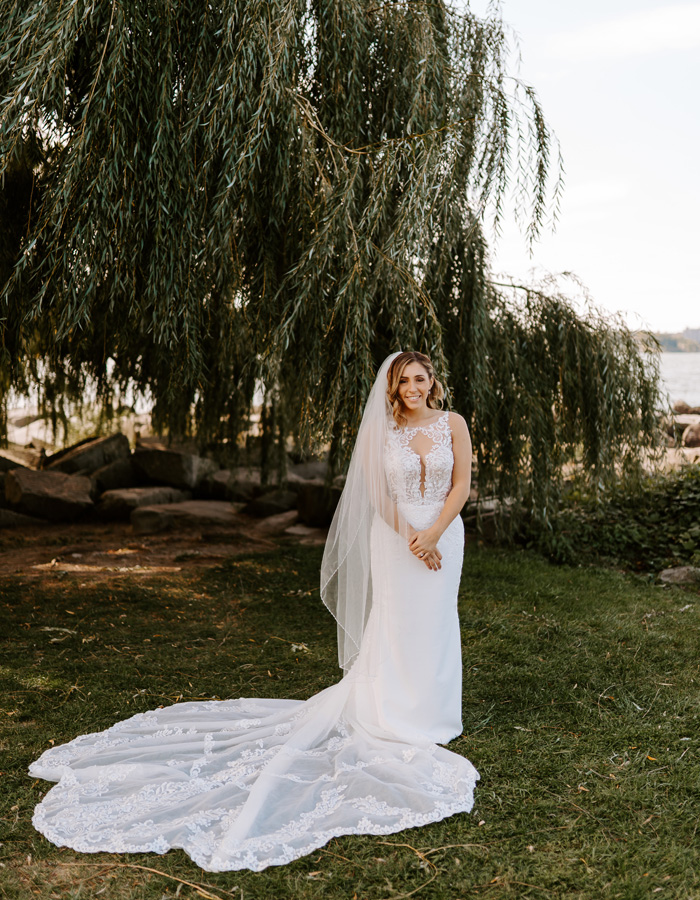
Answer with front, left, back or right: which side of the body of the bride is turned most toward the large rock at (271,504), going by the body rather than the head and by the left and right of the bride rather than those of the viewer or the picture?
back

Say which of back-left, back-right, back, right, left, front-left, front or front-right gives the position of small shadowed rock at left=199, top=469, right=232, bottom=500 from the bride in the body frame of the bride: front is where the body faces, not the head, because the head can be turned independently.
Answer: back

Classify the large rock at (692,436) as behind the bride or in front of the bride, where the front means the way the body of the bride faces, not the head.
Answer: behind

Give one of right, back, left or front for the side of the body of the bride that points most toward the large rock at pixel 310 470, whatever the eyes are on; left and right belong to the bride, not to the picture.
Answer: back

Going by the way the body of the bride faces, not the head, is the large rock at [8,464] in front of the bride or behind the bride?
behind

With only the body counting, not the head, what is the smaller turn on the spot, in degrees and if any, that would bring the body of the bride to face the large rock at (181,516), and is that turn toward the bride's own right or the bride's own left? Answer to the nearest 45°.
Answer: approximately 180°

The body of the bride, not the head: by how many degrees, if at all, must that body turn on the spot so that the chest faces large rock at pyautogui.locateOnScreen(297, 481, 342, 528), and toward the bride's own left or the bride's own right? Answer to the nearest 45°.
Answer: approximately 180°

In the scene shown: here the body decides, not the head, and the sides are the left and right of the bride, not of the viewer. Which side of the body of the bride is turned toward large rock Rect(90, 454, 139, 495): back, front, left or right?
back

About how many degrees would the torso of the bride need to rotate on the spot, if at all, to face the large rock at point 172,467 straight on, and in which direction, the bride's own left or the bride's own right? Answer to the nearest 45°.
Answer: approximately 180°

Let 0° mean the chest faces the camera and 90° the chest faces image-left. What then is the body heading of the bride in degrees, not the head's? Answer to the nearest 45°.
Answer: approximately 0°
